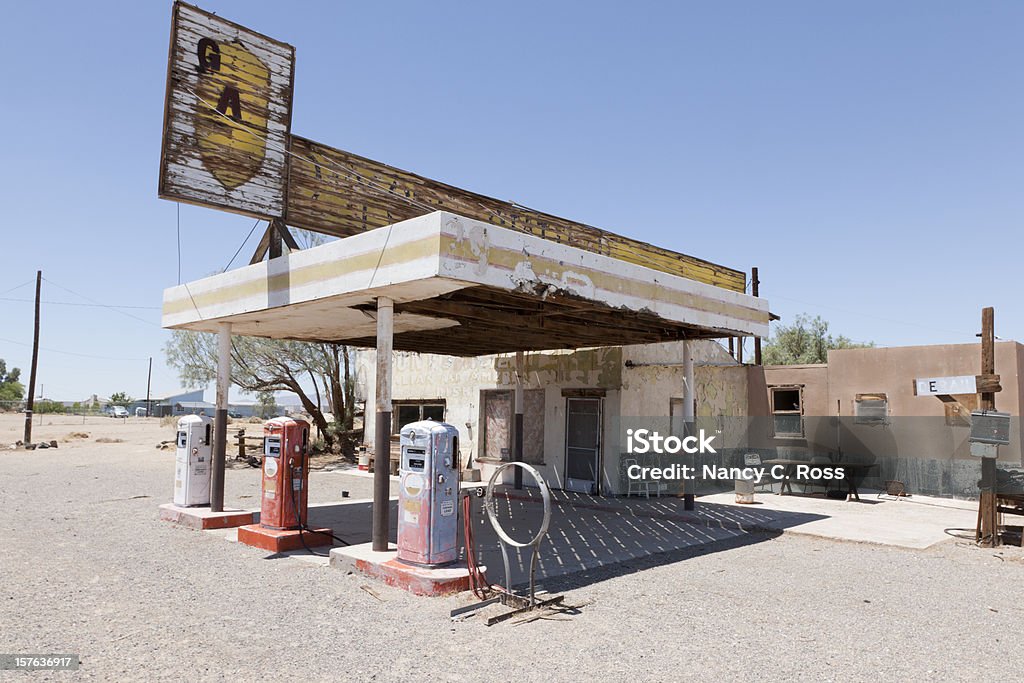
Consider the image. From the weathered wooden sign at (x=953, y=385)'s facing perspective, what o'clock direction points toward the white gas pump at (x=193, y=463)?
The white gas pump is roughly at 2 o'clock from the weathered wooden sign.

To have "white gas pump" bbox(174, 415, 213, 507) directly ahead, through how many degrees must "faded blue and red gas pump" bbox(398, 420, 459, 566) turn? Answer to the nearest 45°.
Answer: approximately 90° to its right

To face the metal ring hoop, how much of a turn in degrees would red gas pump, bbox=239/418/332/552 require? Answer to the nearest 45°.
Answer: approximately 90° to its left

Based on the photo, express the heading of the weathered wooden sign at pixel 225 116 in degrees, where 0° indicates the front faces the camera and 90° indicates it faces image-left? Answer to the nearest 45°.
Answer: approximately 315°

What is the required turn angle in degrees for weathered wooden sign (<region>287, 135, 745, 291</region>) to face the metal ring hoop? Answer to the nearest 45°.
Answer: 0° — it already faces it
